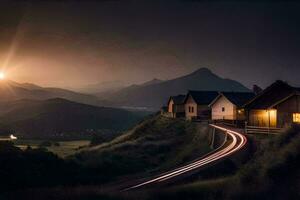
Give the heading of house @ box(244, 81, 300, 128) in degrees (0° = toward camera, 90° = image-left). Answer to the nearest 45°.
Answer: approximately 45°
